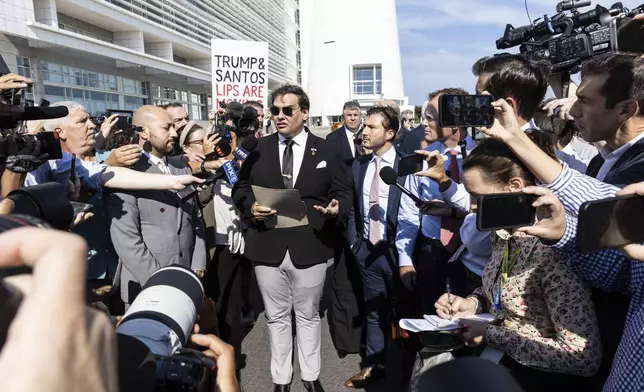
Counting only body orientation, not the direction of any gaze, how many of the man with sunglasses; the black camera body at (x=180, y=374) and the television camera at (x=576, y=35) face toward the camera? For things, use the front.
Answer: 1

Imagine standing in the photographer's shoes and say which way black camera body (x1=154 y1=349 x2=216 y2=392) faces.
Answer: facing away from the viewer and to the right of the viewer

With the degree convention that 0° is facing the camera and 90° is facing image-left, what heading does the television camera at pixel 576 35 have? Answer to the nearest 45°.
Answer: approximately 90°

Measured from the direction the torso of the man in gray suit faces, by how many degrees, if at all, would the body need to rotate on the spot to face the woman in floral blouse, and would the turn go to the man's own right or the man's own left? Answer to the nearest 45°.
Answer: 0° — they already face them

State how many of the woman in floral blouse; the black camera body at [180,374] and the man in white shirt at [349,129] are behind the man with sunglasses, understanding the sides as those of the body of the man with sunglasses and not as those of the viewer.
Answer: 1

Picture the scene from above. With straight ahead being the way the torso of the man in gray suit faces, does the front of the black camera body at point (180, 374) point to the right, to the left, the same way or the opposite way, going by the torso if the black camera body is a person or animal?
to the left

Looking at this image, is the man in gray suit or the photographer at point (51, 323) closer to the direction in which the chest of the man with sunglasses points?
the photographer

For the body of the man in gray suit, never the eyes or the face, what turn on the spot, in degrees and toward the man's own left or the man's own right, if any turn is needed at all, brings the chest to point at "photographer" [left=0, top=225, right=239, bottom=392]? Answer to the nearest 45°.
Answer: approximately 45° to the man's own right

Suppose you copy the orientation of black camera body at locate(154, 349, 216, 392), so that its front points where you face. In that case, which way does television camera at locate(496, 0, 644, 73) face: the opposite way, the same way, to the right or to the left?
to the left

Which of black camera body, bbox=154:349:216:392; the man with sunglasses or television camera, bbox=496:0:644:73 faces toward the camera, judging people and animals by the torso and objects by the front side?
the man with sunglasses

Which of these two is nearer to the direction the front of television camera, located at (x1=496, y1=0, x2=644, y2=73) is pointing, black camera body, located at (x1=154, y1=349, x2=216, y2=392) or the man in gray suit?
the man in gray suit

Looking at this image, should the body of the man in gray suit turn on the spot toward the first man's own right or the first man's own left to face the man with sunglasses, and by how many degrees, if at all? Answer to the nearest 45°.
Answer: approximately 45° to the first man's own left

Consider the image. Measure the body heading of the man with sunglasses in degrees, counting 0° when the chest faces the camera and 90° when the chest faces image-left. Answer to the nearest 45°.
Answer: approximately 0°

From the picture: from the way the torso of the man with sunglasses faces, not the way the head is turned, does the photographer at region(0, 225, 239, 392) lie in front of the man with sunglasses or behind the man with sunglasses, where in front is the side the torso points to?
in front
